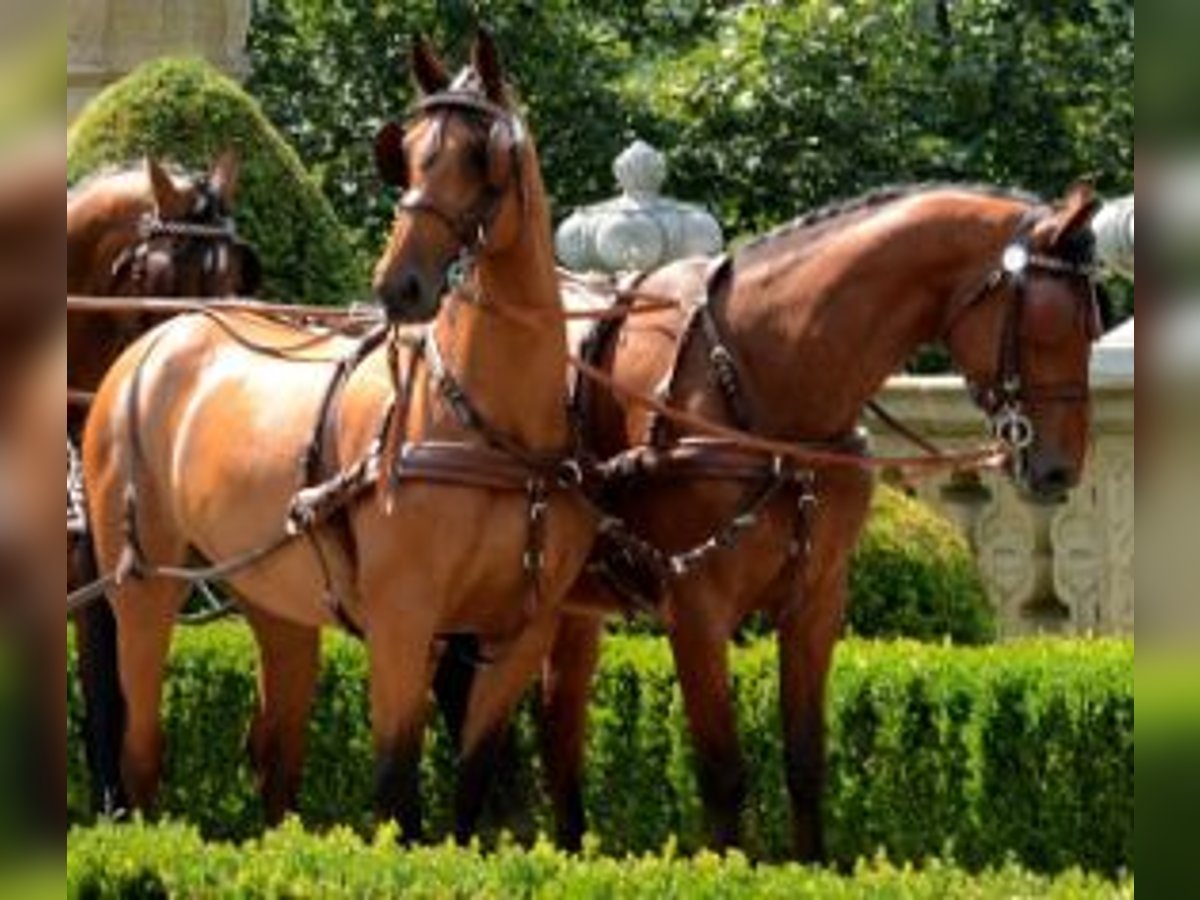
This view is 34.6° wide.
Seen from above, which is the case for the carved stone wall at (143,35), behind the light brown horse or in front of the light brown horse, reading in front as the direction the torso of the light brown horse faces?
behind

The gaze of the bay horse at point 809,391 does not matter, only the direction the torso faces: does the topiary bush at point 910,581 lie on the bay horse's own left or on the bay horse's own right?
on the bay horse's own left

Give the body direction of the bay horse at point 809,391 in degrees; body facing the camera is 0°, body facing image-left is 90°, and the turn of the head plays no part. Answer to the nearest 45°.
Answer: approximately 315°

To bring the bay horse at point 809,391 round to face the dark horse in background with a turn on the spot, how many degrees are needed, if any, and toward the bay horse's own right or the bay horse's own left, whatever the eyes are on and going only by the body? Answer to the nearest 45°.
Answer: approximately 180°
